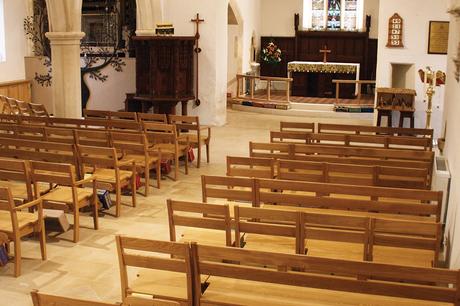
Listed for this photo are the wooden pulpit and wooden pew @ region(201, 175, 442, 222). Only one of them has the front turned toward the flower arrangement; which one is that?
the wooden pew

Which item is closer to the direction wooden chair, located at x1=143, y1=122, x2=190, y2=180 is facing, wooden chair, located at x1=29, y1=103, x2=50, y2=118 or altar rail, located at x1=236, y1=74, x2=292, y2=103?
the altar rail

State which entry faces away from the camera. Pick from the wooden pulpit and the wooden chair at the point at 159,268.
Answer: the wooden chair

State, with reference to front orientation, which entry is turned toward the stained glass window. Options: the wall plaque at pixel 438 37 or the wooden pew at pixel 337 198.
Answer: the wooden pew

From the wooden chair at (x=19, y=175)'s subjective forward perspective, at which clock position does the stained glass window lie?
The stained glass window is roughly at 12 o'clock from the wooden chair.

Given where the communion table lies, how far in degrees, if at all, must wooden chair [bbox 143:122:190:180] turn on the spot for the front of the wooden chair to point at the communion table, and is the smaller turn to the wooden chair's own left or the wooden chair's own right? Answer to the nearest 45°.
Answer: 0° — it already faces it

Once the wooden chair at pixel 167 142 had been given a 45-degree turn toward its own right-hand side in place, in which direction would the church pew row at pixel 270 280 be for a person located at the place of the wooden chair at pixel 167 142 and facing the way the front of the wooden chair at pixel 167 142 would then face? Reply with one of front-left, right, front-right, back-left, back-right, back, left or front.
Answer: right

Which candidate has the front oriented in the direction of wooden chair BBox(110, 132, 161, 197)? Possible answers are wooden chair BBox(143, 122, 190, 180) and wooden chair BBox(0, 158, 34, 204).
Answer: wooden chair BBox(0, 158, 34, 204)

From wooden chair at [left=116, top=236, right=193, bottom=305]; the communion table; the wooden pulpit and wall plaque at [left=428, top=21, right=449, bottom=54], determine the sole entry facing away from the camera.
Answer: the wooden chair

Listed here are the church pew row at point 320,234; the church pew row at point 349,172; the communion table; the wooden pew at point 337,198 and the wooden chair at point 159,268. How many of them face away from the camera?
4

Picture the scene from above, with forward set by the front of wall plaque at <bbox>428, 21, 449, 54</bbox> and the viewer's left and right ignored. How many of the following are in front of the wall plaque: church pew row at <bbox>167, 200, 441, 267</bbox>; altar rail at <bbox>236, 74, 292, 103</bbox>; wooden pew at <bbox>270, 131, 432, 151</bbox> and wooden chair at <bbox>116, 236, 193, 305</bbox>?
3

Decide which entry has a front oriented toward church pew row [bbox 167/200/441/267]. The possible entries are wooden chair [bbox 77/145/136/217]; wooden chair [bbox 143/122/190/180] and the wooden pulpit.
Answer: the wooden pulpit

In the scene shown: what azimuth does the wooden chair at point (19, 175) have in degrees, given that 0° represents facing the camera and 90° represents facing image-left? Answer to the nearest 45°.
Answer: approximately 225°

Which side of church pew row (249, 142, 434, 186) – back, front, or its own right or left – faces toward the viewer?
back

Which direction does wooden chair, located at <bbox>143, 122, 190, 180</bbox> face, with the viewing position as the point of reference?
facing away from the viewer and to the right of the viewer

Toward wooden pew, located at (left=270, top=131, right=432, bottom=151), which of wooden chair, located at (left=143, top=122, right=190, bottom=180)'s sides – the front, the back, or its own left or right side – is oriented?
right

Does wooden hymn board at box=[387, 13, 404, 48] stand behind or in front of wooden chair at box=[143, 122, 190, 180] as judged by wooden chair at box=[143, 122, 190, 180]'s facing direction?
in front

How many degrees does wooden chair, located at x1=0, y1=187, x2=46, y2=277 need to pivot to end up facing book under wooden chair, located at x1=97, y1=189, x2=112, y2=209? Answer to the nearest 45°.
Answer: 0° — it already faces it
